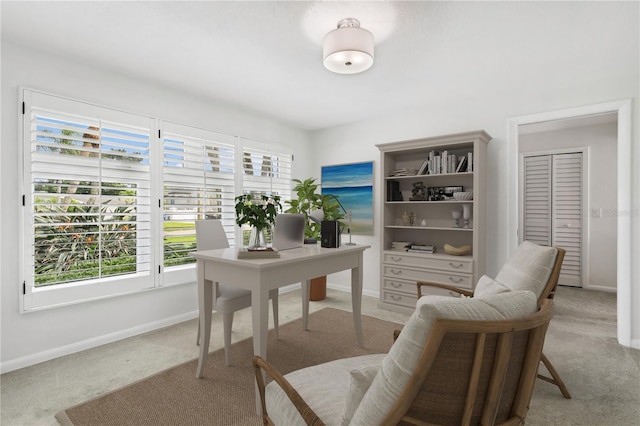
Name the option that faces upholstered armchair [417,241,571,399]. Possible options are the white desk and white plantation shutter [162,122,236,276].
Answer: the white plantation shutter

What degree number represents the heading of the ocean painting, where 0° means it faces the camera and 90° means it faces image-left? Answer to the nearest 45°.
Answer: approximately 45°

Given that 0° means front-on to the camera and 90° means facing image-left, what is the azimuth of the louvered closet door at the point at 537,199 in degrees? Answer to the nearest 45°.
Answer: approximately 45°

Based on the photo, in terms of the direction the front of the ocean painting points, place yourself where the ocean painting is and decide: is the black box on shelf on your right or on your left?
on your left

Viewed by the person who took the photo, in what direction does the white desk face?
facing away from the viewer and to the left of the viewer

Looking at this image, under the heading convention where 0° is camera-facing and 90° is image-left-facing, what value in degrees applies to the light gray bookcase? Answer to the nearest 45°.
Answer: approximately 45°

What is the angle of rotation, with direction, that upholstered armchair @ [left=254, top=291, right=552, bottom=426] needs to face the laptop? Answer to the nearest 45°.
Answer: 0° — it already faces it
